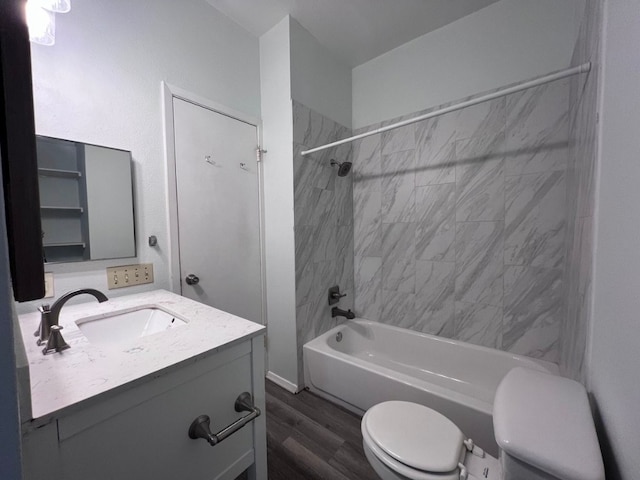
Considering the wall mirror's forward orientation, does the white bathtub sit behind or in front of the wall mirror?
in front

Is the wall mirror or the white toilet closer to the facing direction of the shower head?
the white toilet

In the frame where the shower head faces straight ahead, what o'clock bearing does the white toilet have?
The white toilet is roughly at 1 o'clock from the shower head.

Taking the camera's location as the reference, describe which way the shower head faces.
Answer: facing the viewer and to the right of the viewer

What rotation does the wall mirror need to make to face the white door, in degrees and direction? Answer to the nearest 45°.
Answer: approximately 45° to its left

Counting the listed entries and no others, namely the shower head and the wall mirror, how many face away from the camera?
0

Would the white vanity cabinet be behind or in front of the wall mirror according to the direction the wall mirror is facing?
in front

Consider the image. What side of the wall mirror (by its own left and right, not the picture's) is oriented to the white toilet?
front
